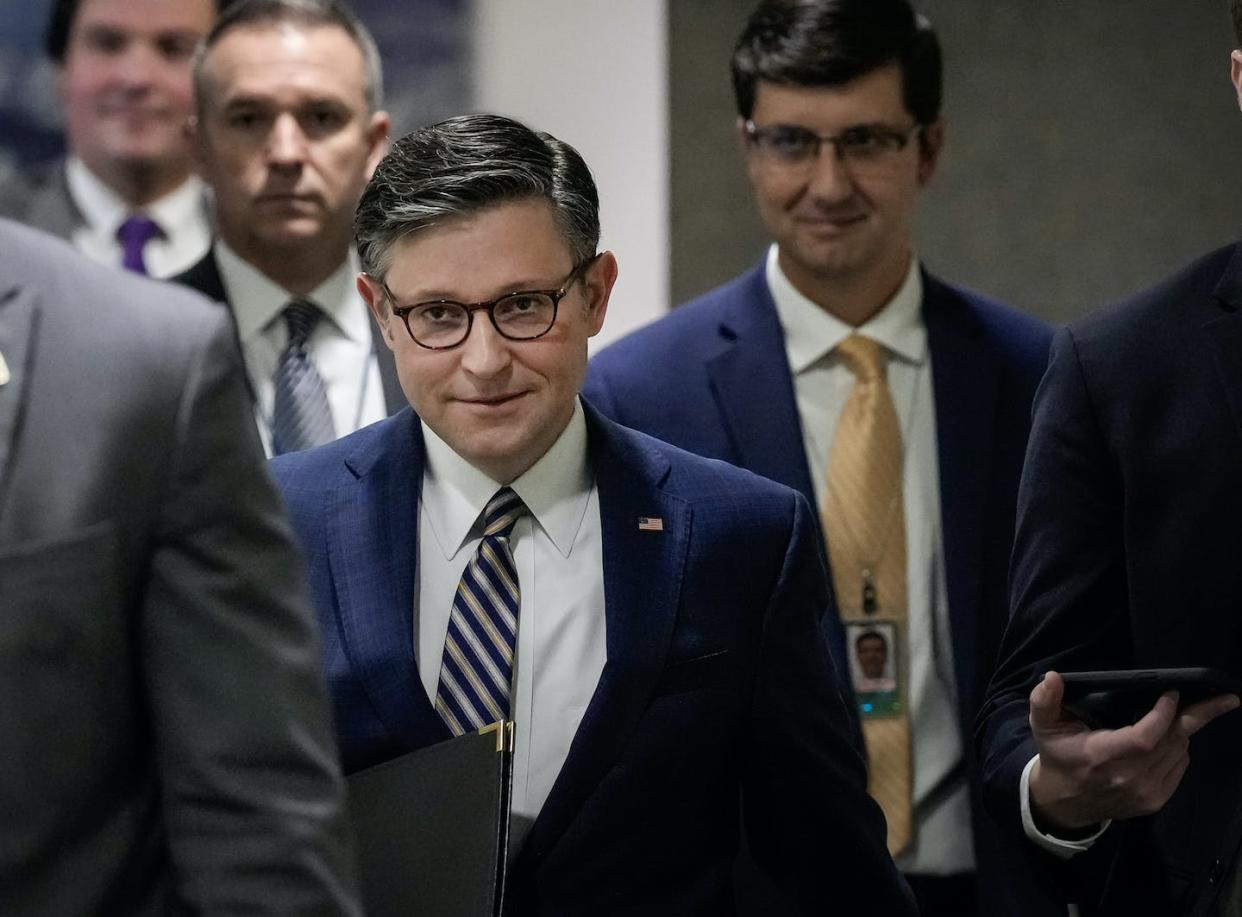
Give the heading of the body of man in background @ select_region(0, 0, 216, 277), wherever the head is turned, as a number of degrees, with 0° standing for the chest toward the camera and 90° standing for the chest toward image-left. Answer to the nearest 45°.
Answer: approximately 0°

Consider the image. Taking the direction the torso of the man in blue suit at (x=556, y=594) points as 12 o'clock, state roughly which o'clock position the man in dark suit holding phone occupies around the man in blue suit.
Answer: The man in dark suit holding phone is roughly at 9 o'clock from the man in blue suit.

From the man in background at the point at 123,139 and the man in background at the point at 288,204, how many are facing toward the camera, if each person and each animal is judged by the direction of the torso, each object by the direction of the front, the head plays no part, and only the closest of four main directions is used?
2

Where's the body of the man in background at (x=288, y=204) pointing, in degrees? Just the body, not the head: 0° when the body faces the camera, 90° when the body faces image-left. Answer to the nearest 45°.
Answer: approximately 0°

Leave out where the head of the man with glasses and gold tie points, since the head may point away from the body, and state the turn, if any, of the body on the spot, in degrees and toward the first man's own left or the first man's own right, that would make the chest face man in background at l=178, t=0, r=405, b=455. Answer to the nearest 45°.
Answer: approximately 90° to the first man's own right

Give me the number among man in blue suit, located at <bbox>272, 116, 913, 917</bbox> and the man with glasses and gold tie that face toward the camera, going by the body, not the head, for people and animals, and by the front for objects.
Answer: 2
